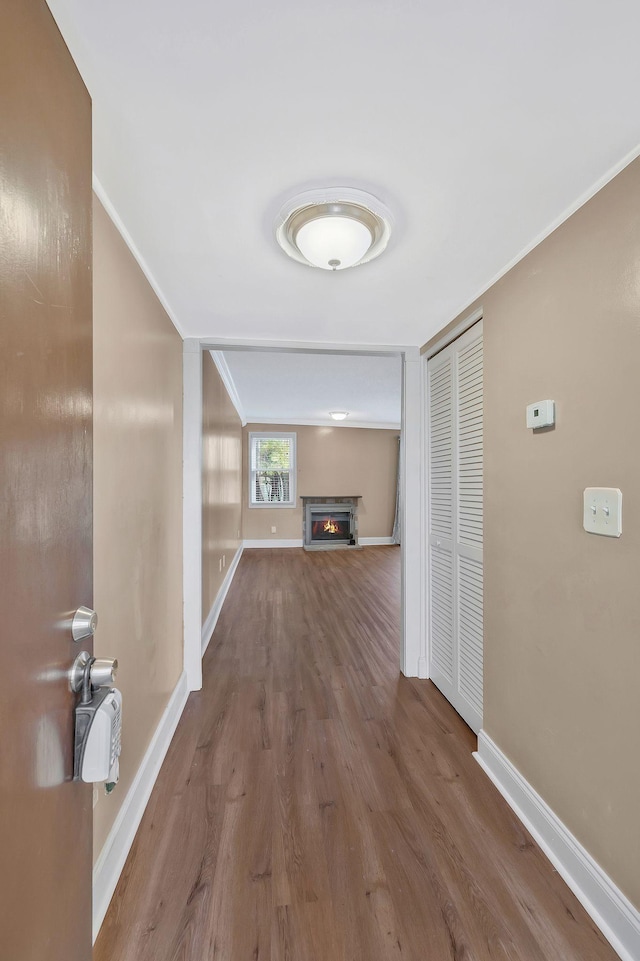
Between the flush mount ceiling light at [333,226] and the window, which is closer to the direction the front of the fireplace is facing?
the flush mount ceiling light

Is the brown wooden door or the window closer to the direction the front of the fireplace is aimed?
the brown wooden door

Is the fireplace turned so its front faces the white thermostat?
yes

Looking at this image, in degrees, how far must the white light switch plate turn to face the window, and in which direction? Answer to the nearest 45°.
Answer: approximately 90° to its right

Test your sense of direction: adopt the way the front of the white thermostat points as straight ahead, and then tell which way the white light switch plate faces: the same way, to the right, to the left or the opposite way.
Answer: the same way

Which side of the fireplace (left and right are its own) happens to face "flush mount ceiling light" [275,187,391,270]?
front

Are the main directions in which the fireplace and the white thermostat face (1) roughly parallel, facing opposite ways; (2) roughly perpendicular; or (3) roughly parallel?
roughly perpendicular

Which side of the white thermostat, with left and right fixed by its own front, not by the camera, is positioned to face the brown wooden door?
front

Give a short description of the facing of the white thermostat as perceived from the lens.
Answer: facing the viewer and to the left of the viewer

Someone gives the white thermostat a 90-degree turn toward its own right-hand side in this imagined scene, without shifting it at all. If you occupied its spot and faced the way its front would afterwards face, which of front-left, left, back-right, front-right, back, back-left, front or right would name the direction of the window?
front

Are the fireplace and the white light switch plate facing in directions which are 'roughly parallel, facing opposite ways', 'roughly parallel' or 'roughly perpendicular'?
roughly perpendicular

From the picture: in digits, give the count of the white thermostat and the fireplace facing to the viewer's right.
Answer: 0

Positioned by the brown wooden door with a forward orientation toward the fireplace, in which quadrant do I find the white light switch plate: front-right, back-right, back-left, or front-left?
front-right

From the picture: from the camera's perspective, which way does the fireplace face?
toward the camera

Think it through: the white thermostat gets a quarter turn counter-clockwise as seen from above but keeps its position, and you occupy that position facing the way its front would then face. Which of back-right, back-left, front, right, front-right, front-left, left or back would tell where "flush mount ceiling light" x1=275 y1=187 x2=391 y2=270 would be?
right

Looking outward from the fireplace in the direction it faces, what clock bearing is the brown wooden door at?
The brown wooden door is roughly at 12 o'clock from the fireplace.

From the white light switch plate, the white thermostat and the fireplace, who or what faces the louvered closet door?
the fireplace

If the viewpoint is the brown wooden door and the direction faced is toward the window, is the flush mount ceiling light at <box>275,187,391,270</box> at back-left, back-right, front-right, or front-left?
front-right

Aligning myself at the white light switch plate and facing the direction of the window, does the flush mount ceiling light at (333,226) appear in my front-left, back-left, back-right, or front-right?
front-left

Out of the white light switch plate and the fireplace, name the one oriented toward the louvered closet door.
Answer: the fireplace

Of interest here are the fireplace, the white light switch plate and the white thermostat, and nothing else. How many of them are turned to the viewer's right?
0
